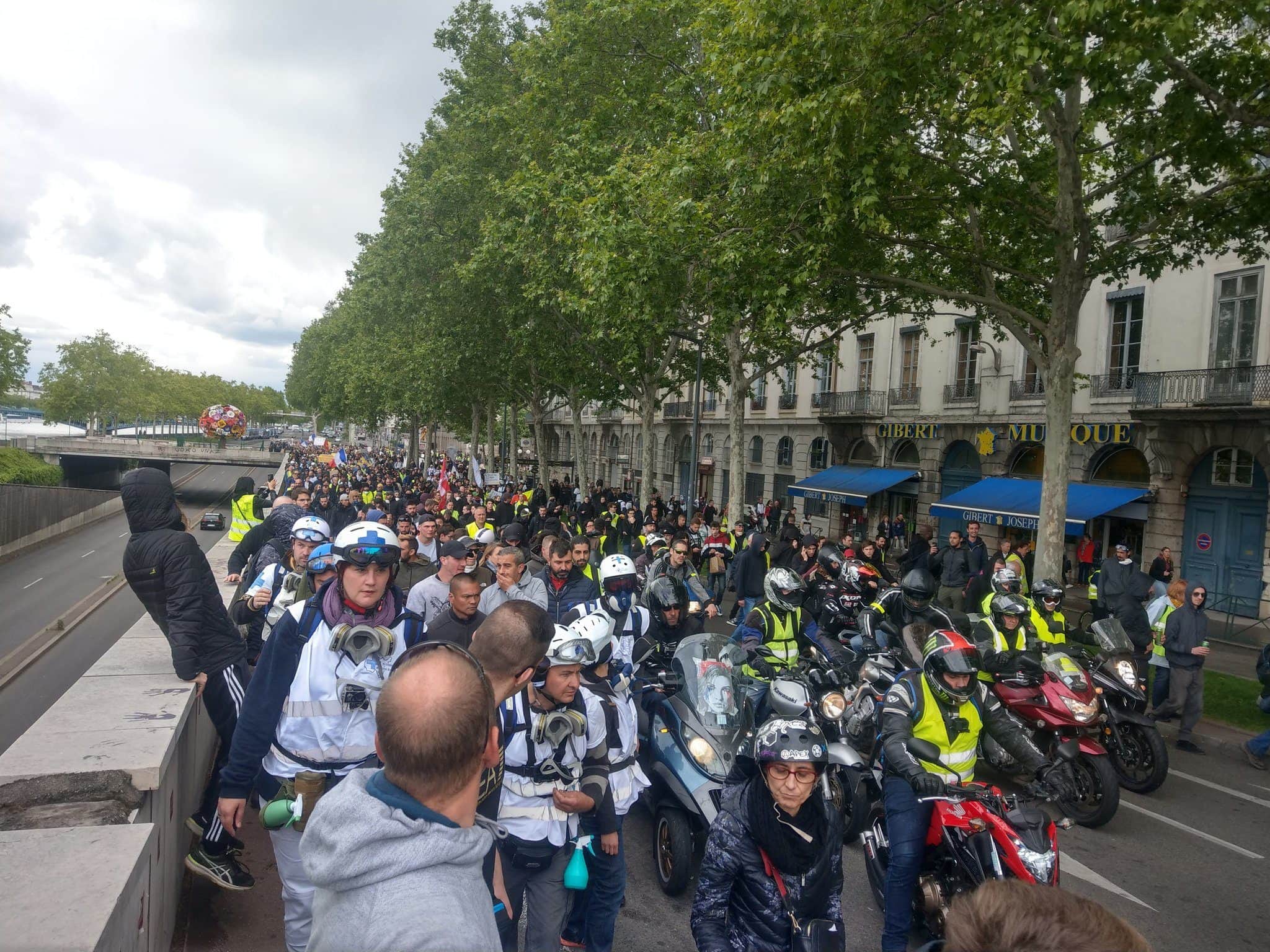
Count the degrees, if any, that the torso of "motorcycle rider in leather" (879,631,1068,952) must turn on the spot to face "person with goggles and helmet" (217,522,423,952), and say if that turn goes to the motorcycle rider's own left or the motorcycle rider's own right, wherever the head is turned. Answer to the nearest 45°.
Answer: approximately 90° to the motorcycle rider's own right

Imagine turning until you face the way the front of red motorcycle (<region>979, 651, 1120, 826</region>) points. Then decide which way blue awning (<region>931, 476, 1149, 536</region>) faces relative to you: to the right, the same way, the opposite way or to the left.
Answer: to the right

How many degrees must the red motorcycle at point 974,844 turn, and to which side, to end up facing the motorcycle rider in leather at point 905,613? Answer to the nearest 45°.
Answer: approximately 135° to its left

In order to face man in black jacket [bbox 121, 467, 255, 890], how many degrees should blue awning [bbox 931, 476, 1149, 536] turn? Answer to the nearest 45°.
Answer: approximately 45° to its left

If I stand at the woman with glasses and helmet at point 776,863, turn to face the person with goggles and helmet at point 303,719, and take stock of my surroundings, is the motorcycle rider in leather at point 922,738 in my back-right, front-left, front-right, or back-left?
back-right

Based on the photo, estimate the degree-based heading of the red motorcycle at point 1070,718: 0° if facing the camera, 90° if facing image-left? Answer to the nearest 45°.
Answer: approximately 315°

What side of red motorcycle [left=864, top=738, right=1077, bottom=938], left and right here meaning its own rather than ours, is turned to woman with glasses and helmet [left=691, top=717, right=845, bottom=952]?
right

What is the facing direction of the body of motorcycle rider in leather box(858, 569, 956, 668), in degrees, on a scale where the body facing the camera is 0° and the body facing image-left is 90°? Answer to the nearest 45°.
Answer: approximately 315°

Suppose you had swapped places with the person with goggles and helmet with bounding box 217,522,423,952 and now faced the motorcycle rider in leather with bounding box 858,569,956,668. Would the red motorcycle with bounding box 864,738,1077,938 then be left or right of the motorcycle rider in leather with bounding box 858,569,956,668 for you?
right

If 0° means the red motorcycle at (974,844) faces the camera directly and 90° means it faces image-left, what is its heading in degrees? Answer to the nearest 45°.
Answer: approximately 315°

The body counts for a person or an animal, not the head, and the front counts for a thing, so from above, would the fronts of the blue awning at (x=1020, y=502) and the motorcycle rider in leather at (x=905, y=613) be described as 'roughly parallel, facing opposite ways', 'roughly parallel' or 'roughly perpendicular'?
roughly perpendicular
